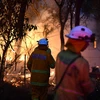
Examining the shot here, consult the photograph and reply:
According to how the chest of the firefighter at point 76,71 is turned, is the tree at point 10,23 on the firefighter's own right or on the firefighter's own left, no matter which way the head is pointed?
on the firefighter's own left

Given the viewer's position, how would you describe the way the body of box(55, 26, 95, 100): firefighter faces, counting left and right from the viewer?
facing away from the viewer and to the right of the viewer

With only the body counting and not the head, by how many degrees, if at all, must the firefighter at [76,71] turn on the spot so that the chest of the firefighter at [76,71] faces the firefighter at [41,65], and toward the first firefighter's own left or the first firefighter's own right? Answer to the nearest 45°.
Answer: approximately 45° to the first firefighter's own left
